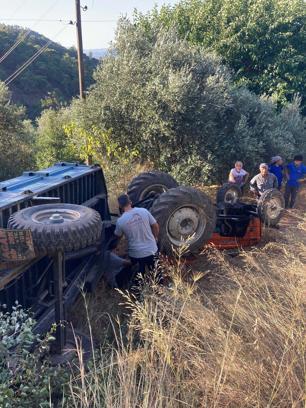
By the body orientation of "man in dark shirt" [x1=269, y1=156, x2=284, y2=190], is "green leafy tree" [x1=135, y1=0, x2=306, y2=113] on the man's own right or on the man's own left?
on the man's own right

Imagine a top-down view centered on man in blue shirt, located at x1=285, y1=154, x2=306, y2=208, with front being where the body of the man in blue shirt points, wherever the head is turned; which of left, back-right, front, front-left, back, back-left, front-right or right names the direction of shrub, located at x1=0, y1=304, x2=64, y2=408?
front-left

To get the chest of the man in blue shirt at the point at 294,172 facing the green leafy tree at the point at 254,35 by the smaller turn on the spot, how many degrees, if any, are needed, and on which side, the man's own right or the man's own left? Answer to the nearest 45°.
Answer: approximately 135° to the man's own right

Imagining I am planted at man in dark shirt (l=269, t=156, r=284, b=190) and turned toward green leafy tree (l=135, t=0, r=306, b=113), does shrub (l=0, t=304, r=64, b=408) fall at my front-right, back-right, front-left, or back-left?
back-left

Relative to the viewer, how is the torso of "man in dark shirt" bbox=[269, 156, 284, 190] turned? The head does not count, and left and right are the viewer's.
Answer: facing the viewer and to the left of the viewer

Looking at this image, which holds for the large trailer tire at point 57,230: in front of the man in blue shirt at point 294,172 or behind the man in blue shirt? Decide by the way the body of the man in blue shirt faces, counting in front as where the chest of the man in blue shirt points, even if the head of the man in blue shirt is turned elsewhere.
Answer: in front

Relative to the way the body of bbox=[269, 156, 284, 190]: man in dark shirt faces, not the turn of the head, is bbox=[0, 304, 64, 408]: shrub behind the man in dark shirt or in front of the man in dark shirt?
in front

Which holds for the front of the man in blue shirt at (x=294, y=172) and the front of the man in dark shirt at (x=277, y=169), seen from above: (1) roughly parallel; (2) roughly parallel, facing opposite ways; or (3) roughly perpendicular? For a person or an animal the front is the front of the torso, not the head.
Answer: roughly parallel

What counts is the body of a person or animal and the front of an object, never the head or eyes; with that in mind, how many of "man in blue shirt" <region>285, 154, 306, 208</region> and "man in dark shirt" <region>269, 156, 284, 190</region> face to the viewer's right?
0

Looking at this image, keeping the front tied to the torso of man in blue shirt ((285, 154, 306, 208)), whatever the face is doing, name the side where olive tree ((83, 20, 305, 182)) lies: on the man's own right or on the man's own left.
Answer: on the man's own right
